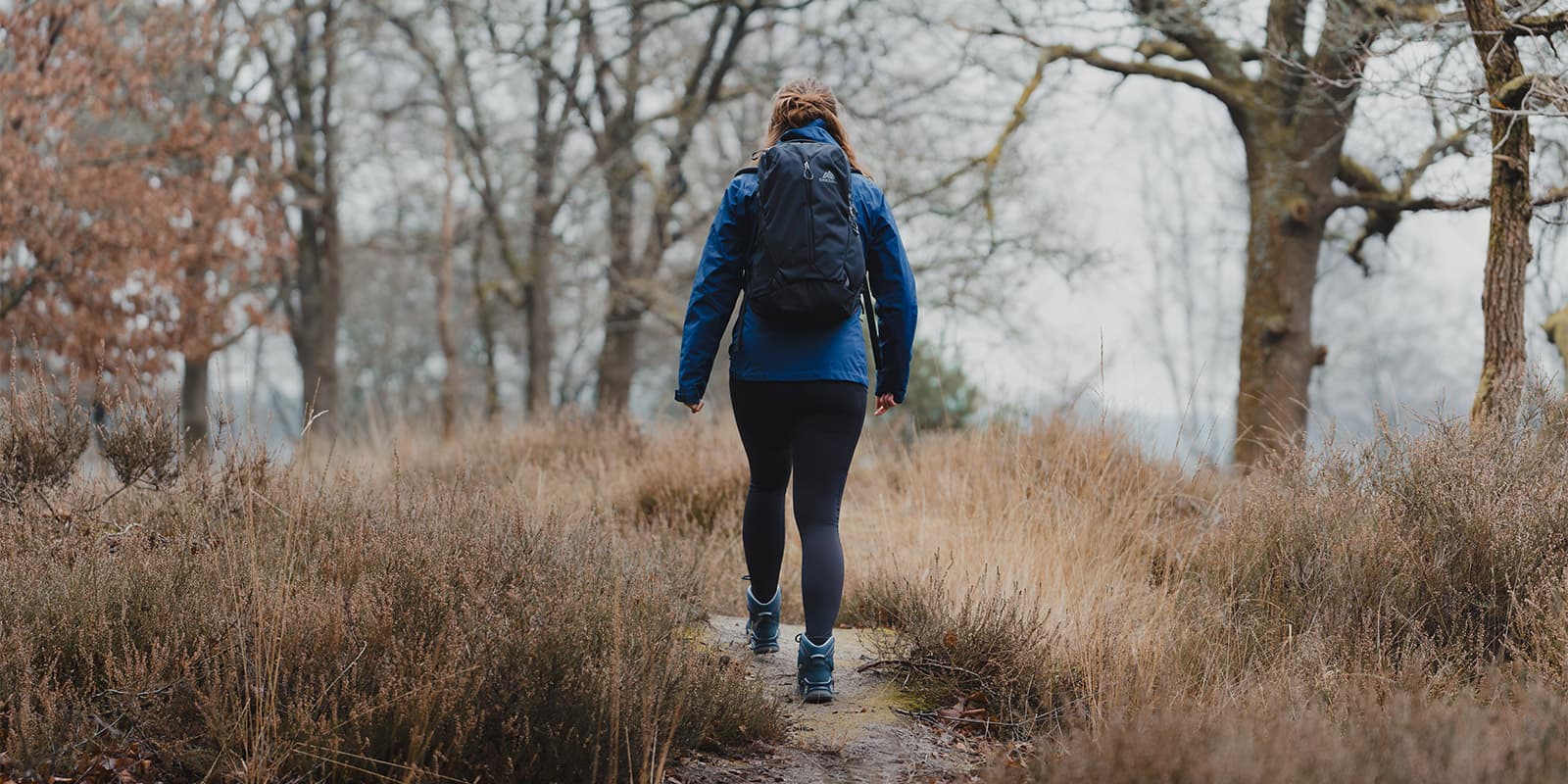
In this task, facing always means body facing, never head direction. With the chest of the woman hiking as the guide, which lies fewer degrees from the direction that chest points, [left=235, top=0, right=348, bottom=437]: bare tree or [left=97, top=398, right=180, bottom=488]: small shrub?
the bare tree

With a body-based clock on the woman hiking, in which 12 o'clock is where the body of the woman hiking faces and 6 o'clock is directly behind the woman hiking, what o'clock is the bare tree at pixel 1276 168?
The bare tree is roughly at 1 o'clock from the woman hiking.

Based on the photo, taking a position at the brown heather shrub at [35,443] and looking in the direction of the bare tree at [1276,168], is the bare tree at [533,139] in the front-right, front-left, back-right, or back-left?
front-left

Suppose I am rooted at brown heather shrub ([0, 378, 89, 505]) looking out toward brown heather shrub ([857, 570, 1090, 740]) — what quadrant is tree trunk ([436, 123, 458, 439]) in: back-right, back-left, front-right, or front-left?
back-left

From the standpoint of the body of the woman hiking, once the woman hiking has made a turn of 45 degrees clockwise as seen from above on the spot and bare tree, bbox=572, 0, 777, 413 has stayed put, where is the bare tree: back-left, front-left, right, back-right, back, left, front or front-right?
front-left

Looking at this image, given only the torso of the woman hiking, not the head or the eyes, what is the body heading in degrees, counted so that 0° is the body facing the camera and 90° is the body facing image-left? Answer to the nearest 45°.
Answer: approximately 180°

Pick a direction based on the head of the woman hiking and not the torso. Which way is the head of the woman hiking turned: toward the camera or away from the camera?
away from the camera

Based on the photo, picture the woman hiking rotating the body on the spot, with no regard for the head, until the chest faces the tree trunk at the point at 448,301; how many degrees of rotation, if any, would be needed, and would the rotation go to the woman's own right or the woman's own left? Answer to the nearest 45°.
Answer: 0° — they already face it

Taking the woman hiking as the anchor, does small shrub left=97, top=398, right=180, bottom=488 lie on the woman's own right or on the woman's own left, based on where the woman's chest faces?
on the woman's own left
